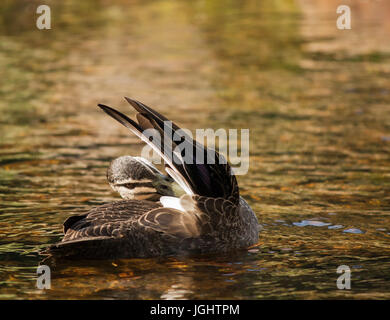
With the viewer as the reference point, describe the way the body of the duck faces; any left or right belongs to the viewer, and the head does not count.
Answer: facing to the right of the viewer
